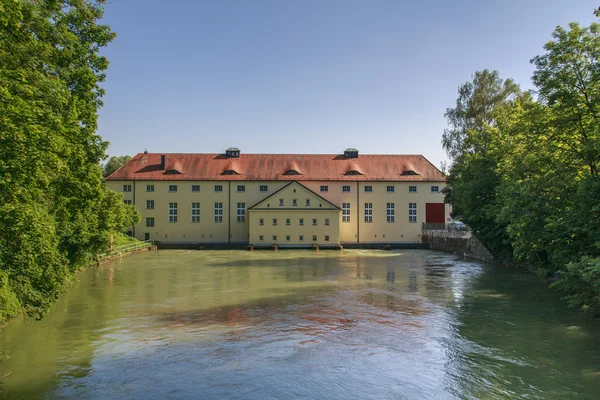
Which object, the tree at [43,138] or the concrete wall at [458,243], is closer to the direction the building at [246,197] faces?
the tree

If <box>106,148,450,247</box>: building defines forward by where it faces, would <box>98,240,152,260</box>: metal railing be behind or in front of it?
in front

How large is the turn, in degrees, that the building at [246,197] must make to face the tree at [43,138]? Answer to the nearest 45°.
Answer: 0° — it already faces it

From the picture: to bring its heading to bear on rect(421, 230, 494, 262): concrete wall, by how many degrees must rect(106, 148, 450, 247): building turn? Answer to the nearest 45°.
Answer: approximately 45° to its left

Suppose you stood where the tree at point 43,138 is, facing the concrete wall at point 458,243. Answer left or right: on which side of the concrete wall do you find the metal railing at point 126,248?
left

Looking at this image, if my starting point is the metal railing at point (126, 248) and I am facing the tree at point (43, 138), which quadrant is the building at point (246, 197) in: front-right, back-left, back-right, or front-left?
back-left

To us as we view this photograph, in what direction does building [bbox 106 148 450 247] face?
facing the viewer
